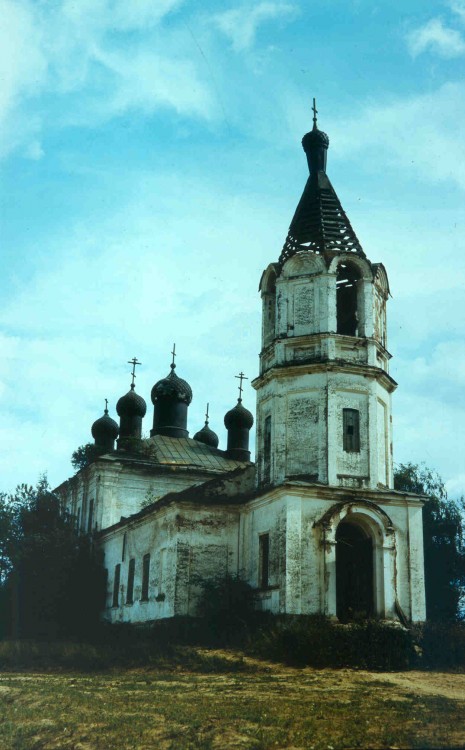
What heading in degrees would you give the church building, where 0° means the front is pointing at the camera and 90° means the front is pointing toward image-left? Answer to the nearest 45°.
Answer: approximately 315°

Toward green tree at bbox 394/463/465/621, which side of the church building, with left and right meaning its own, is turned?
left

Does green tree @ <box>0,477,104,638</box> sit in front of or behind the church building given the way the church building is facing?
behind
